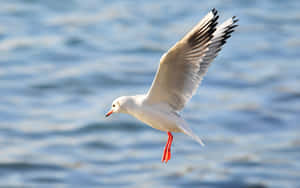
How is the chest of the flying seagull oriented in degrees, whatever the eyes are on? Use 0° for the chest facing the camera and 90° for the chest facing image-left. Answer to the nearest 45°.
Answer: approximately 90°
